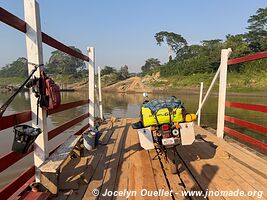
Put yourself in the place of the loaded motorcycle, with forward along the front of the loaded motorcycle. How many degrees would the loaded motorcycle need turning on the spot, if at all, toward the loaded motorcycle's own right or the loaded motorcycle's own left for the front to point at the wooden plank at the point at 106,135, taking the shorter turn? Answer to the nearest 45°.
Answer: approximately 45° to the loaded motorcycle's own left

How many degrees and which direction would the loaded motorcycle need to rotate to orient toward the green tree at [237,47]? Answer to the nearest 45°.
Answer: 0° — it already faces it

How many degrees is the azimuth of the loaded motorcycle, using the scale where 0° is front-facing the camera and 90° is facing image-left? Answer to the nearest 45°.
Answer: approximately 180°
